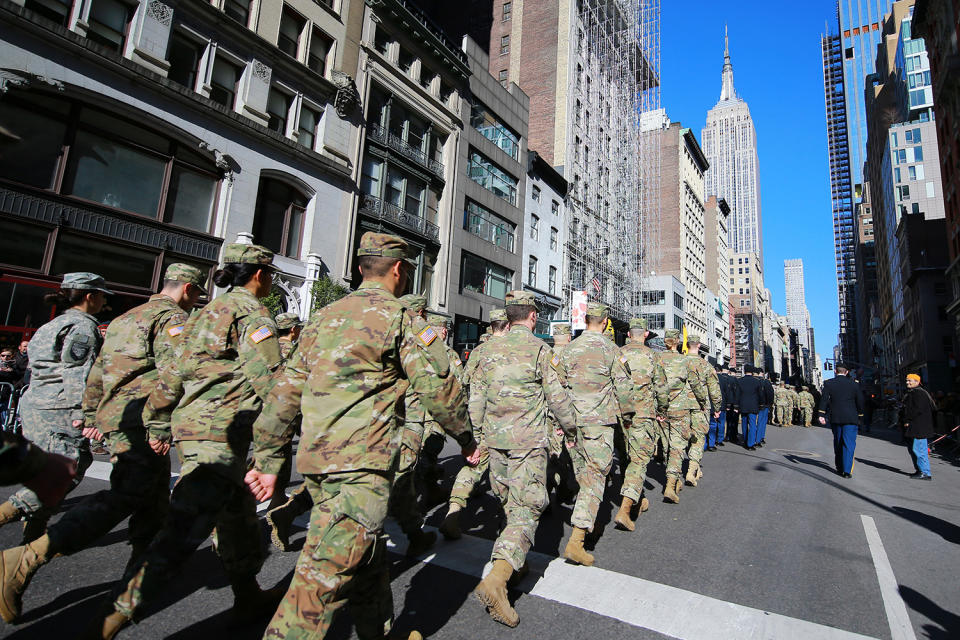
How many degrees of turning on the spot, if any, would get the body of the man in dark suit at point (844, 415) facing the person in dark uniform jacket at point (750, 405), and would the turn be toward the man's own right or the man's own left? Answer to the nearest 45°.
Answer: approximately 45° to the man's own left

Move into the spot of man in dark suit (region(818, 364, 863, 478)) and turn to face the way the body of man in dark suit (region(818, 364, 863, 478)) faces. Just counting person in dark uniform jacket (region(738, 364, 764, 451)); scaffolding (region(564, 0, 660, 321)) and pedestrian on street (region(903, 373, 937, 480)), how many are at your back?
0

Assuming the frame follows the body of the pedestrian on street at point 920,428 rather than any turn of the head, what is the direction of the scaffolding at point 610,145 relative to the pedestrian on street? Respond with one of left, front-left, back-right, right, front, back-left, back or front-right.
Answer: front-right

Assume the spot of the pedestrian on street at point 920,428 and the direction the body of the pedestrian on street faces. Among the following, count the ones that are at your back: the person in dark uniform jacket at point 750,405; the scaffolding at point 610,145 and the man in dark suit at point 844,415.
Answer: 0

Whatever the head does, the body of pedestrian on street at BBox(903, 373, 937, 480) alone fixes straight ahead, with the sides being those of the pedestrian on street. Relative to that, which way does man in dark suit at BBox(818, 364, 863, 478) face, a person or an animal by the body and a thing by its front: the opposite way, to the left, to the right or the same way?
to the right

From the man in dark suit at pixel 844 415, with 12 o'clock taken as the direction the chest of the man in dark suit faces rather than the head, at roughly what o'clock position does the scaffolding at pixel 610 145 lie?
The scaffolding is roughly at 11 o'clock from the man in dark suit.

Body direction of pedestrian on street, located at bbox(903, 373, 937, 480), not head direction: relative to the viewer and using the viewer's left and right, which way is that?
facing to the left of the viewer

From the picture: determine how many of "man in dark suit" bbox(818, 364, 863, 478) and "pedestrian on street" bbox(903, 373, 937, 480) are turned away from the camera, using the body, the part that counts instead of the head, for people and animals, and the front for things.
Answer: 1

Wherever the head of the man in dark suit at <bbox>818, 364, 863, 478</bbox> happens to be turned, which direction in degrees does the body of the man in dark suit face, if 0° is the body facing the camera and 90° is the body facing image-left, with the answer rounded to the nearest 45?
approximately 180°

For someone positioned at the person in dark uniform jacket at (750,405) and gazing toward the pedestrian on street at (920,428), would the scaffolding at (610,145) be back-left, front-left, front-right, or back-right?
back-left

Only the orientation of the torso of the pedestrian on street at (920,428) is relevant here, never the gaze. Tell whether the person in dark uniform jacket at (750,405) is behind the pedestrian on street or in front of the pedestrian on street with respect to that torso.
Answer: in front
